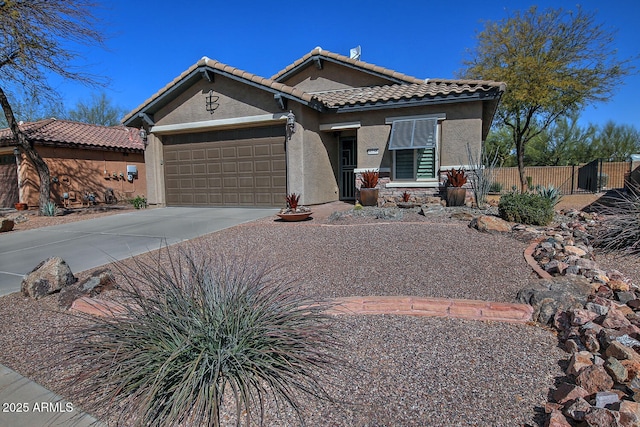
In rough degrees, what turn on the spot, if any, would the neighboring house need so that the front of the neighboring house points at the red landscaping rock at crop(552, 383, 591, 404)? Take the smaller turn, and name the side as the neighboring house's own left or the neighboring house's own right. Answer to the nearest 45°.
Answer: approximately 45° to the neighboring house's own left

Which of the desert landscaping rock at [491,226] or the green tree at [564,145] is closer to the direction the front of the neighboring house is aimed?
the desert landscaping rock

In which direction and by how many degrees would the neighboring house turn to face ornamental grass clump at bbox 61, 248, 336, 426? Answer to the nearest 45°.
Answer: approximately 45° to its left

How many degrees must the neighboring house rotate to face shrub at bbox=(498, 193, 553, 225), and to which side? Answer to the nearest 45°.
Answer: approximately 90° to its left

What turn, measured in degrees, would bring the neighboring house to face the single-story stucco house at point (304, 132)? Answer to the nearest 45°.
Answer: approximately 90° to its left

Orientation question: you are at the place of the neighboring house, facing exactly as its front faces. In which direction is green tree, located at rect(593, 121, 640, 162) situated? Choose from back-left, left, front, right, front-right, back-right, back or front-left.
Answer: back-left

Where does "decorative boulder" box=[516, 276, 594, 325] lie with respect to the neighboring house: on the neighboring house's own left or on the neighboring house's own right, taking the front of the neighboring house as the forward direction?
on the neighboring house's own left

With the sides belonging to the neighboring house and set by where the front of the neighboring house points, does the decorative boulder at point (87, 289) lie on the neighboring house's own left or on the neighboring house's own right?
on the neighboring house's own left

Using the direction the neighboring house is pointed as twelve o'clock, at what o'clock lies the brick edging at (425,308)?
The brick edging is roughly at 10 o'clock from the neighboring house.

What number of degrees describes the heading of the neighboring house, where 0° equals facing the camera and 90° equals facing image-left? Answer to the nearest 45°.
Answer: approximately 45°

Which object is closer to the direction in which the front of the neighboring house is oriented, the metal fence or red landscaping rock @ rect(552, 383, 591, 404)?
the red landscaping rock

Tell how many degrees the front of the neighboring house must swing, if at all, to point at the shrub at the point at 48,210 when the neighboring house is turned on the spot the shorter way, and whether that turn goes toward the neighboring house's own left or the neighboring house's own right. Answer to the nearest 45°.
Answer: approximately 45° to the neighboring house's own left
